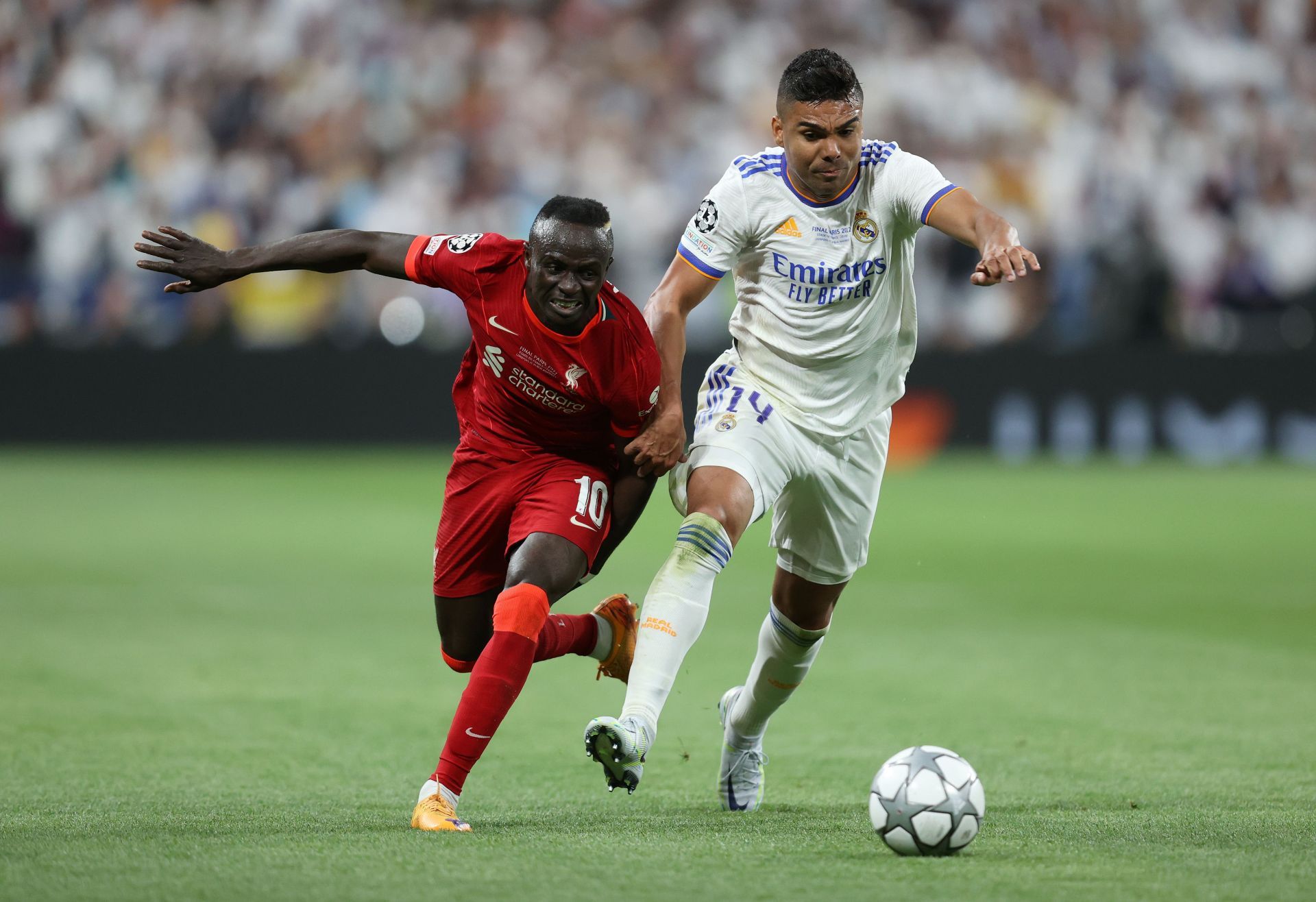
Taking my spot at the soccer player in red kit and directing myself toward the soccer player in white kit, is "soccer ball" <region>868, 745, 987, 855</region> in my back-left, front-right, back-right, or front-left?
front-right

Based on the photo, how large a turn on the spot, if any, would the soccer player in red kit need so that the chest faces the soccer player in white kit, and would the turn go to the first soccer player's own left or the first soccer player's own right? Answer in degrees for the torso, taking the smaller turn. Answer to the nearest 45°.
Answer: approximately 90° to the first soccer player's own left

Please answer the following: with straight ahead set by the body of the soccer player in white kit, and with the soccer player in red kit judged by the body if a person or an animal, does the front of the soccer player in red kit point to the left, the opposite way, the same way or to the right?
the same way

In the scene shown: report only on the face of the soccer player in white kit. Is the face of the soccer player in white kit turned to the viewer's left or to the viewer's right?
to the viewer's right

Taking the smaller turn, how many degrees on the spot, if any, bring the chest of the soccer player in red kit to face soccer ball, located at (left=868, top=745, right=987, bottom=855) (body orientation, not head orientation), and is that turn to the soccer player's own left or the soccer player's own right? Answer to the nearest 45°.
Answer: approximately 45° to the soccer player's own left

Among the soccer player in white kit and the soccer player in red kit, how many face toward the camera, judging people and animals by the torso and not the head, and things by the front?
2

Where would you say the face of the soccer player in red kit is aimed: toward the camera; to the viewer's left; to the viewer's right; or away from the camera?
toward the camera

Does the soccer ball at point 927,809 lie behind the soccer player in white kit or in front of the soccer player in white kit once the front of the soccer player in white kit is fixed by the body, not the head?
in front

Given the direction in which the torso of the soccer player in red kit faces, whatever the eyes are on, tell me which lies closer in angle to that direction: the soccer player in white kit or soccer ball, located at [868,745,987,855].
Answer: the soccer ball

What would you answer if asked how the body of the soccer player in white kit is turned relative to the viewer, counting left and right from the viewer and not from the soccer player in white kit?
facing the viewer

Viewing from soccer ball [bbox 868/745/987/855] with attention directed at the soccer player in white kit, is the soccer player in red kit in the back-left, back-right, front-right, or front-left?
front-left

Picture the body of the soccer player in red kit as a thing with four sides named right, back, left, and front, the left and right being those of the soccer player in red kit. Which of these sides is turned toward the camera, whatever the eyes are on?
front
